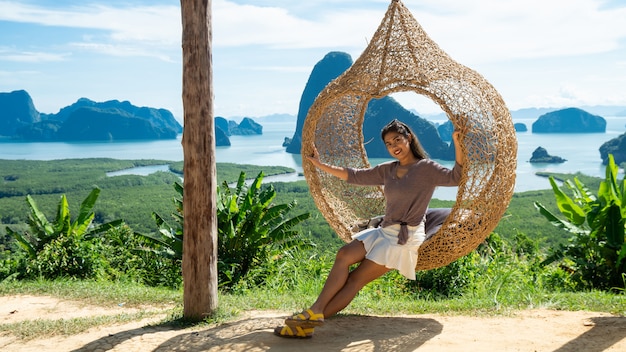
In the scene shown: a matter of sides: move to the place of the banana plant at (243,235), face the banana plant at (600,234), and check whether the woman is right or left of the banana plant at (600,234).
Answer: right

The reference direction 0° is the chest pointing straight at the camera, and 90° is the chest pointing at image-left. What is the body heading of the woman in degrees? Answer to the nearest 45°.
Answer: approximately 45°

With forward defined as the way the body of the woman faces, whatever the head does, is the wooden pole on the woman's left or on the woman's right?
on the woman's right

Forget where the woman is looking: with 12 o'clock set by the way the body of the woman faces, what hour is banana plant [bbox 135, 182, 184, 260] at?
The banana plant is roughly at 3 o'clock from the woman.

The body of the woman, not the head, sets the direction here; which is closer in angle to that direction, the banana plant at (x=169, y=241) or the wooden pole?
the wooden pole

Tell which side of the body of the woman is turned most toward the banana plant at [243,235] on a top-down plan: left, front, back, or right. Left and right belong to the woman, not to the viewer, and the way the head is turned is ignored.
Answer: right

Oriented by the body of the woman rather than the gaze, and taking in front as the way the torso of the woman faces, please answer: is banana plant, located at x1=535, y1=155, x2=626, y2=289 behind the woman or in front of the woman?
behind

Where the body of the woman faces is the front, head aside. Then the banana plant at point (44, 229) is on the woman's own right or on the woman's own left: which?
on the woman's own right
